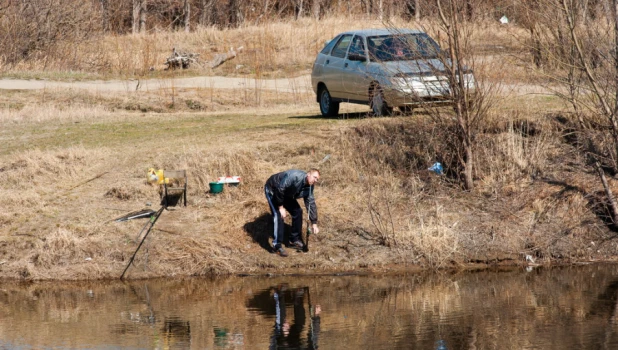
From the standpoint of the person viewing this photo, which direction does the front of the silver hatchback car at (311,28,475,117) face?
facing the viewer and to the right of the viewer

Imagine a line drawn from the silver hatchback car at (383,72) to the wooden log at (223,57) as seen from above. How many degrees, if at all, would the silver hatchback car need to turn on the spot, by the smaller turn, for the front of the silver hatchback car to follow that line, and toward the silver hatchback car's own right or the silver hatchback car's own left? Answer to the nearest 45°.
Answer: approximately 135° to the silver hatchback car's own left

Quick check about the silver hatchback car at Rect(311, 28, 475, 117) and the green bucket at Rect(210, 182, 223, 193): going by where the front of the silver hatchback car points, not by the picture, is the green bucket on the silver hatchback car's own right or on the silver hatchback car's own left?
on the silver hatchback car's own right

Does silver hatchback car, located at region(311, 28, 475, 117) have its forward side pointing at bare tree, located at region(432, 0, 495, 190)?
yes

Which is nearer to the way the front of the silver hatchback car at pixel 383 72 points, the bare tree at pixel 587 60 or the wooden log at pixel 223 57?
the bare tree

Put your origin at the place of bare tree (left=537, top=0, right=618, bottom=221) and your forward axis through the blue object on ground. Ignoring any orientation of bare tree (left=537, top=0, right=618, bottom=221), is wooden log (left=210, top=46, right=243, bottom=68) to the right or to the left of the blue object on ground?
right

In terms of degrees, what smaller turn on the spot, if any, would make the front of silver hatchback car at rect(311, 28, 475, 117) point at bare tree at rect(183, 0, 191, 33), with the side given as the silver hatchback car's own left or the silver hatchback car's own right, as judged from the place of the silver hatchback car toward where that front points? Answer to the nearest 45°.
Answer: approximately 135° to the silver hatchback car's own left
